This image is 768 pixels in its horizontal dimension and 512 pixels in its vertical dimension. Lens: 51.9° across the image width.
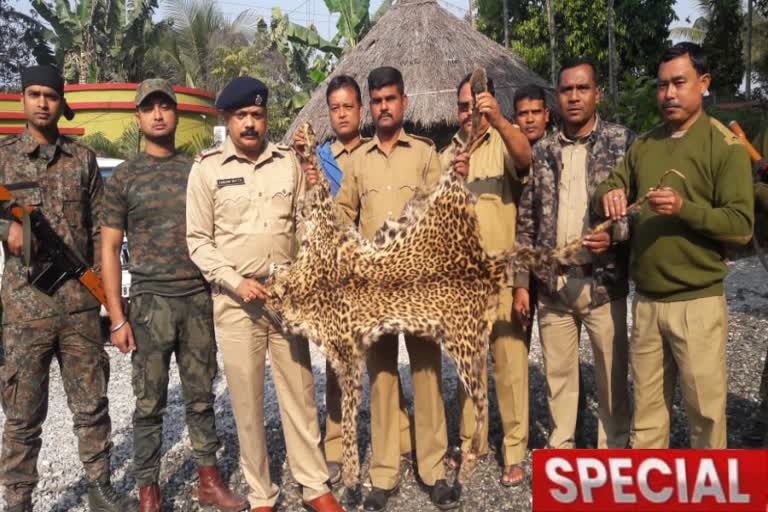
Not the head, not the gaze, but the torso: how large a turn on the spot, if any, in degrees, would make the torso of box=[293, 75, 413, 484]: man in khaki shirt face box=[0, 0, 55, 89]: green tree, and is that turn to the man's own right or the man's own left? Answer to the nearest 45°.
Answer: approximately 135° to the man's own right

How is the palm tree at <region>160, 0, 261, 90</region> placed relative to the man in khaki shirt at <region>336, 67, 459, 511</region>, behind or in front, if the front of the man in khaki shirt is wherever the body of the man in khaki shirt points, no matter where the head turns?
behind

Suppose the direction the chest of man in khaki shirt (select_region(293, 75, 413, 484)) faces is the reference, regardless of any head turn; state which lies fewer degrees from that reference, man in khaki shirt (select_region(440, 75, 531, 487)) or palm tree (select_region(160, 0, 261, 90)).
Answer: the man in khaki shirt

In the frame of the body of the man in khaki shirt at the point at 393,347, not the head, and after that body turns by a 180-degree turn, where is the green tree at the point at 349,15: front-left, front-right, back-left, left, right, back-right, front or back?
front

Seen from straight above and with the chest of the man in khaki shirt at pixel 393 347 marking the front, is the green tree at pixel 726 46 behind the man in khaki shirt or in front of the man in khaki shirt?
behind

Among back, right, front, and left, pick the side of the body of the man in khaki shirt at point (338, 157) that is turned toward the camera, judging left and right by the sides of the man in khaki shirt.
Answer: front
